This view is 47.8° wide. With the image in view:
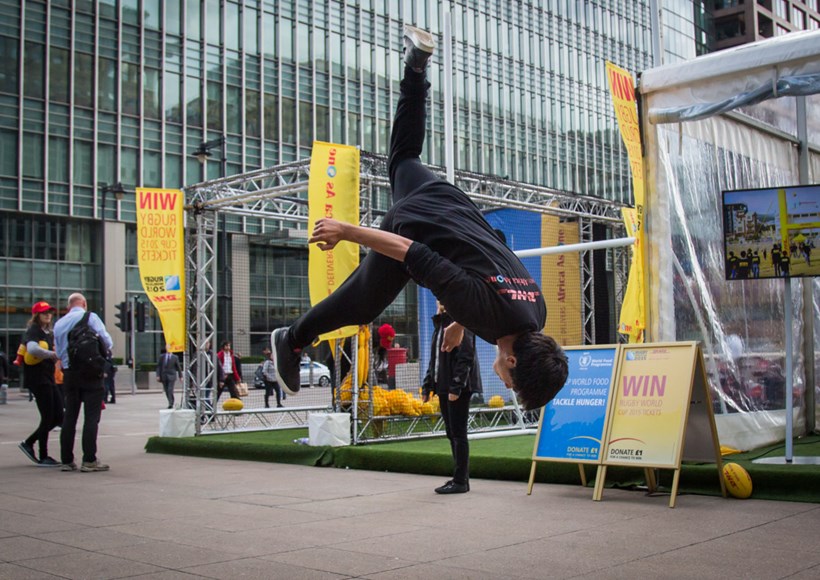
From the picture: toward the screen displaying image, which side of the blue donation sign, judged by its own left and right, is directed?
left

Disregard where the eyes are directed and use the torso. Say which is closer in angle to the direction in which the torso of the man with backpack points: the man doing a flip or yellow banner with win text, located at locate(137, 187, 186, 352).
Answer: the yellow banner with win text

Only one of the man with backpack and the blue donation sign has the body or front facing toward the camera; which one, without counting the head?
the blue donation sign

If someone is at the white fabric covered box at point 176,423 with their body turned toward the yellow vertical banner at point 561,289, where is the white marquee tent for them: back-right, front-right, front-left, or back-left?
front-right

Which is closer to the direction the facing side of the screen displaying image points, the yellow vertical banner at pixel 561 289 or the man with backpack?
the man with backpack

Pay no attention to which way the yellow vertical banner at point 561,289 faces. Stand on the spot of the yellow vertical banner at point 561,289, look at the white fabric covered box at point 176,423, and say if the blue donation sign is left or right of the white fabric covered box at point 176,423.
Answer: left

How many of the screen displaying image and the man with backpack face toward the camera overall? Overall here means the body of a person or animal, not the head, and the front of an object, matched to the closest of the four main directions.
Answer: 1

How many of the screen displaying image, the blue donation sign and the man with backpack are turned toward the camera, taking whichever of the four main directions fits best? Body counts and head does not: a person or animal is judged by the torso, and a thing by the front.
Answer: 2

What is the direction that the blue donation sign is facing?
toward the camera

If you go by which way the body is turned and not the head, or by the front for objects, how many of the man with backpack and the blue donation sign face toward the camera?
1

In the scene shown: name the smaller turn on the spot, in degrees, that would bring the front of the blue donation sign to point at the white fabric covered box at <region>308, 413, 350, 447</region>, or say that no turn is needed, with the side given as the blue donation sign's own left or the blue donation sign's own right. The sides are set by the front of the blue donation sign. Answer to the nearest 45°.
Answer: approximately 135° to the blue donation sign's own right

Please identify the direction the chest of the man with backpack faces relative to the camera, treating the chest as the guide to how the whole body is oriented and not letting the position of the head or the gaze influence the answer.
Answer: away from the camera

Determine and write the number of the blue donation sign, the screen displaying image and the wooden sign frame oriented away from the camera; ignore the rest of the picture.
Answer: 0

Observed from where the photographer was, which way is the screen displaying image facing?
facing the viewer

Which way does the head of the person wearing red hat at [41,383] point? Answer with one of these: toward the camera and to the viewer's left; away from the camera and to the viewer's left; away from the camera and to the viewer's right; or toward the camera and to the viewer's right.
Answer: toward the camera and to the viewer's right

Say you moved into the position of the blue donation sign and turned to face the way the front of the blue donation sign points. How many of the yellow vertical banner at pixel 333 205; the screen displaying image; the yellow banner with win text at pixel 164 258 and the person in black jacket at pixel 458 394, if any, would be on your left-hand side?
1
